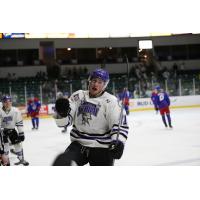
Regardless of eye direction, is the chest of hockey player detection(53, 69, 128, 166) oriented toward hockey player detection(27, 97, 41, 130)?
no

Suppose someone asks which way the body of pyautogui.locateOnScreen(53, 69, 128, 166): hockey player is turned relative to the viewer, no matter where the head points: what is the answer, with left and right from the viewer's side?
facing the viewer and to the left of the viewer

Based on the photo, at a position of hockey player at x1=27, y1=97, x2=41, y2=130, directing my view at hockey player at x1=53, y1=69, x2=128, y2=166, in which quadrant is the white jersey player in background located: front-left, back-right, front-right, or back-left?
front-right

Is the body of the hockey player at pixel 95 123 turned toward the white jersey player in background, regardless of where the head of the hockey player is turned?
no
